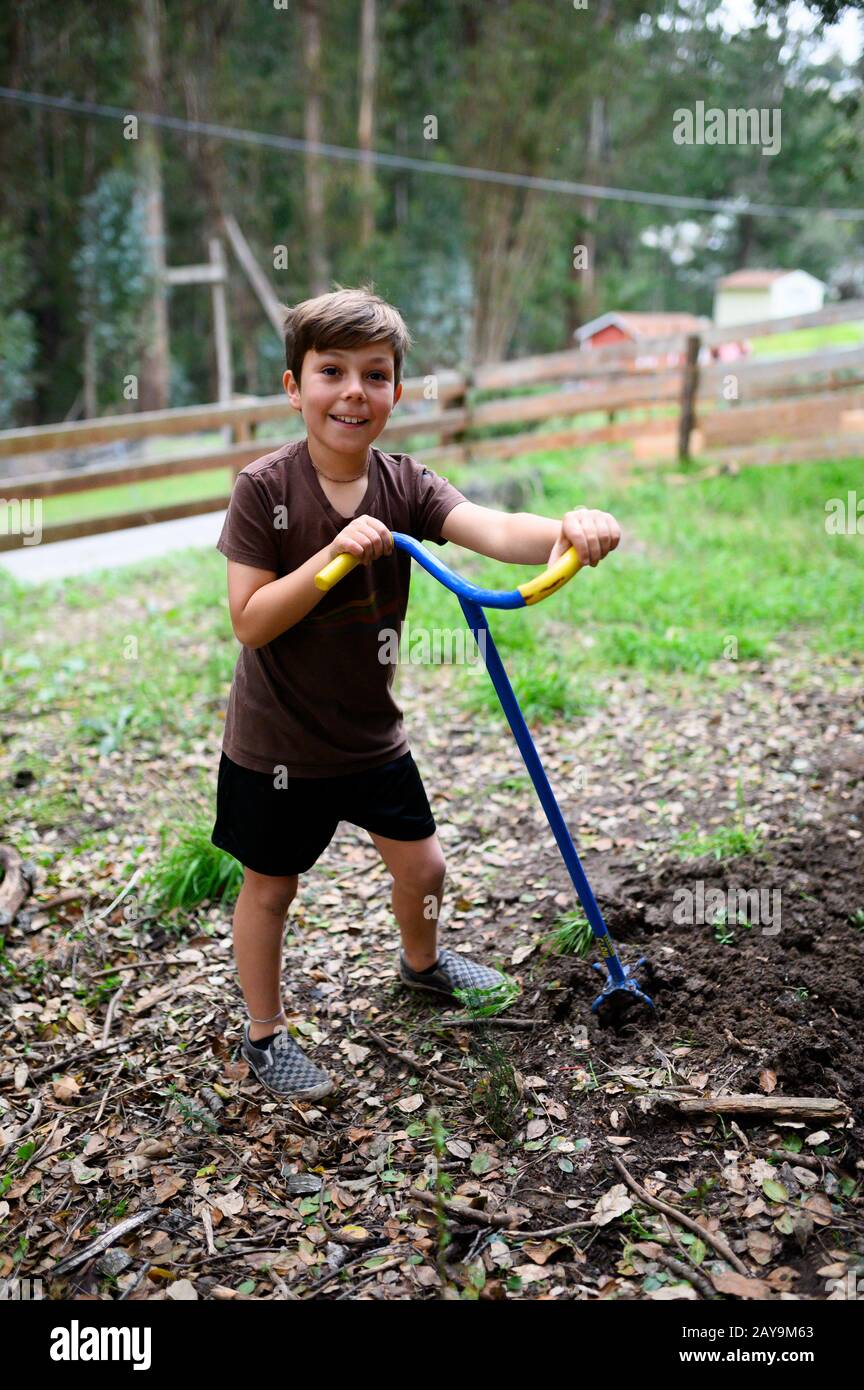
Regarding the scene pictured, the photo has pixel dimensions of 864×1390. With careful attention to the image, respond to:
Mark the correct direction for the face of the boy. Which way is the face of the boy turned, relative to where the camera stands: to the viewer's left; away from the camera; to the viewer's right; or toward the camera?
toward the camera

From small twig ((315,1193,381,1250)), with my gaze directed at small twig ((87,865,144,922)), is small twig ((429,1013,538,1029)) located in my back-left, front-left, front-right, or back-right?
front-right

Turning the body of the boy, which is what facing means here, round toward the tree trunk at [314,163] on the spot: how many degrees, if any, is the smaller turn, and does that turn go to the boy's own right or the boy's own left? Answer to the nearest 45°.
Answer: approximately 135° to the boy's own left

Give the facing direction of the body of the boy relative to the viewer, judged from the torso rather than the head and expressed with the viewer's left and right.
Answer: facing the viewer and to the right of the viewer

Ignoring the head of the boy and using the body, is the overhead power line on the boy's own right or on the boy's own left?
on the boy's own left
